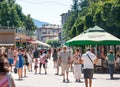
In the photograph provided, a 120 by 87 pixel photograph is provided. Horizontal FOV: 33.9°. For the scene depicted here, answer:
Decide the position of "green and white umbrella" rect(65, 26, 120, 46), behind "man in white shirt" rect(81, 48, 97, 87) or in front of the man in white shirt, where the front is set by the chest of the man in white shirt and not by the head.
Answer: in front

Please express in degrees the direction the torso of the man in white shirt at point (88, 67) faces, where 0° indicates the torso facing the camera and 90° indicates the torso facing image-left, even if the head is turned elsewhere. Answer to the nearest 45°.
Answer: approximately 180°
